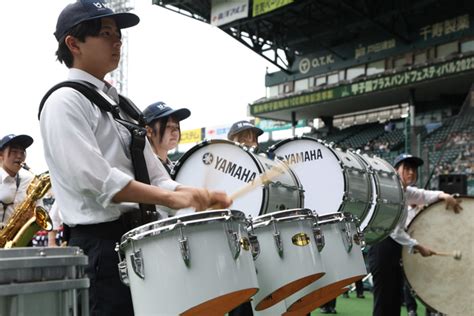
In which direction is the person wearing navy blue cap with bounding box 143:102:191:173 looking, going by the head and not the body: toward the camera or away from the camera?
toward the camera

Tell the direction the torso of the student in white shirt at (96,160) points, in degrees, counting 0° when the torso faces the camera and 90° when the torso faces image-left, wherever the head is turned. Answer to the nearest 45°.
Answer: approximately 270°

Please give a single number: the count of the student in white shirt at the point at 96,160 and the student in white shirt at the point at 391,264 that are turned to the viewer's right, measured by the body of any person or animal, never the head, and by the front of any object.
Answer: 2

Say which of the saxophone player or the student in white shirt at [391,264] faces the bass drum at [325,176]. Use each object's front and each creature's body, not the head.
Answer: the saxophone player

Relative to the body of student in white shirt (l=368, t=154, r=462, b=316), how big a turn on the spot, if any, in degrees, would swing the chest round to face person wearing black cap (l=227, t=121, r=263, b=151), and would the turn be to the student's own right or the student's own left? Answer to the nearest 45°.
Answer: approximately 135° to the student's own right

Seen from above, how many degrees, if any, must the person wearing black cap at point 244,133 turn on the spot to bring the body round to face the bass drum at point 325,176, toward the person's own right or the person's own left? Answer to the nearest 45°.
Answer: approximately 45° to the person's own left

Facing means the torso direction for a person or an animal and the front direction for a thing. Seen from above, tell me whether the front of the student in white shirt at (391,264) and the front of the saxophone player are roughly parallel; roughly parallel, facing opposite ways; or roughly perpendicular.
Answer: roughly parallel

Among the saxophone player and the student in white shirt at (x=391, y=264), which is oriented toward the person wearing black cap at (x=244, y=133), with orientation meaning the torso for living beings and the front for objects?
the saxophone player

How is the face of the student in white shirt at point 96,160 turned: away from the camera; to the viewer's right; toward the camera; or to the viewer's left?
to the viewer's right

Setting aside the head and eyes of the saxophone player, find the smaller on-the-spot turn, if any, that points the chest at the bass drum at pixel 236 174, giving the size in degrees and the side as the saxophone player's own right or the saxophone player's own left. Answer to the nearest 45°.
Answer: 0° — they already face it

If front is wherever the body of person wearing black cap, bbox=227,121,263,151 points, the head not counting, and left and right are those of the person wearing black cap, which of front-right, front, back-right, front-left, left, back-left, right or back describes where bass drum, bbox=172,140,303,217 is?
front-right

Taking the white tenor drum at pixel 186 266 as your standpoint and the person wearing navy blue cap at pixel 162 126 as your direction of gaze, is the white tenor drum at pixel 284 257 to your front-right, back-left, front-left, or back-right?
front-right
